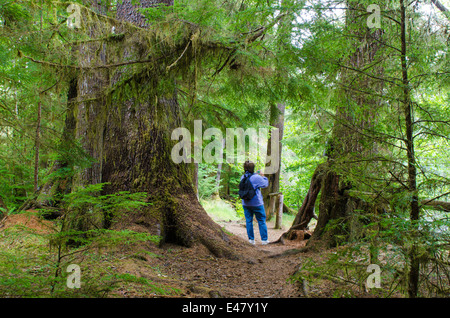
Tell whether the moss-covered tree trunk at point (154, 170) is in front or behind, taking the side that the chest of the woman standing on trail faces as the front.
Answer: behind

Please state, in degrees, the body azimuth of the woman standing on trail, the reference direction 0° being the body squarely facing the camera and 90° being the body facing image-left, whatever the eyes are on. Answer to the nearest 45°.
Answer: approximately 225°

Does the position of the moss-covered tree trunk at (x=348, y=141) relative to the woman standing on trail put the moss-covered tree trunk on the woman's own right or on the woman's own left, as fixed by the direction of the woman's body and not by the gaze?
on the woman's own right
